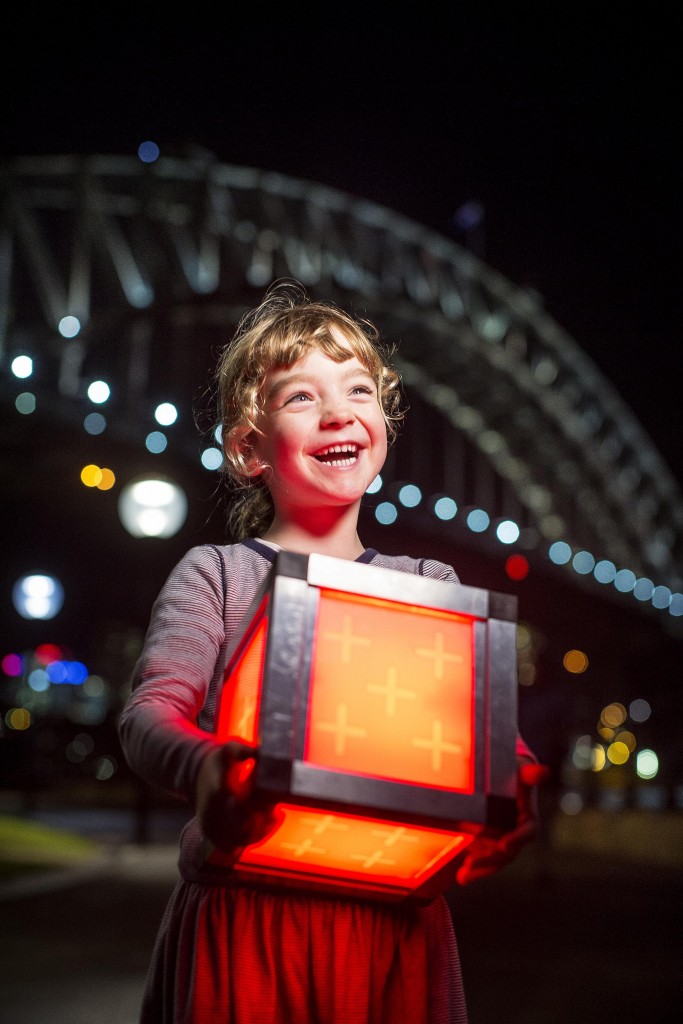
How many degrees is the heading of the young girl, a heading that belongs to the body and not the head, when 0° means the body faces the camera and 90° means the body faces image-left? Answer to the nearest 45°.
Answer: approximately 315°

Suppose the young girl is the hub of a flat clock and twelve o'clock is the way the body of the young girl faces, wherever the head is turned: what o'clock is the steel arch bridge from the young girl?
The steel arch bridge is roughly at 7 o'clock from the young girl.

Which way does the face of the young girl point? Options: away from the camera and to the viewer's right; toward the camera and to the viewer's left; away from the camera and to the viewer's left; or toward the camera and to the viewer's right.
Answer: toward the camera and to the viewer's right
